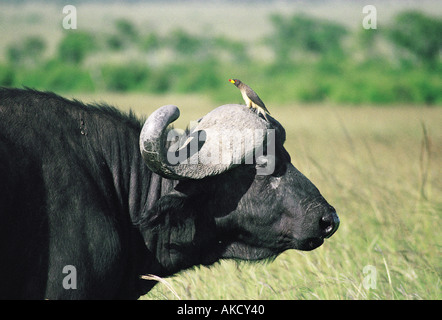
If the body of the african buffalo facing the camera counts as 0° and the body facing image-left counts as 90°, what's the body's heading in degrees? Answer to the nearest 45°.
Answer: approximately 270°

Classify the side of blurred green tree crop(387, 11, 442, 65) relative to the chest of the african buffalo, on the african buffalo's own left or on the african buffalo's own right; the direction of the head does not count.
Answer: on the african buffalo's own left
